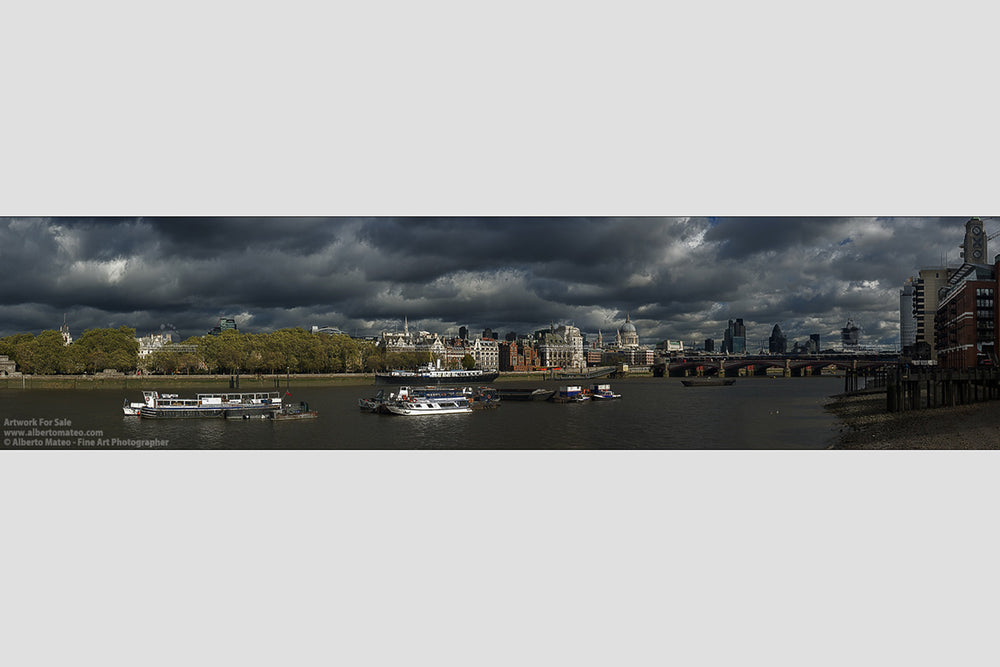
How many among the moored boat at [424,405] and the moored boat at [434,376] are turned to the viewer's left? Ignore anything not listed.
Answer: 2

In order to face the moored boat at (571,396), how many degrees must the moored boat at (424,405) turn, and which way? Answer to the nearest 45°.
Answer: approximately 135° to its right

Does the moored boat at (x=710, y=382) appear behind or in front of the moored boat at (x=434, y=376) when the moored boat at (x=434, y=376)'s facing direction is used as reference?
behind

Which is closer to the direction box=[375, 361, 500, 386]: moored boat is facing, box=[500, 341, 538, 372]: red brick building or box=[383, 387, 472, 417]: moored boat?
the moored boat

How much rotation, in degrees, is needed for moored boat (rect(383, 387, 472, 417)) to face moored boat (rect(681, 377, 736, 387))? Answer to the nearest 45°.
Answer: approximately 135° to its right

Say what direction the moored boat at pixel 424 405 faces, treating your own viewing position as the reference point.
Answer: facing to the left of the viewer

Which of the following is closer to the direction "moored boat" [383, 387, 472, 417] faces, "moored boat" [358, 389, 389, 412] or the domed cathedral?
the moored boat

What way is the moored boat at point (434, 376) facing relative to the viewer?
to the viewer's left

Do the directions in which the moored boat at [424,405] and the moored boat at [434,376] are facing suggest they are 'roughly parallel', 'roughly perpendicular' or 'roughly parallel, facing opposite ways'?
roughly parallel

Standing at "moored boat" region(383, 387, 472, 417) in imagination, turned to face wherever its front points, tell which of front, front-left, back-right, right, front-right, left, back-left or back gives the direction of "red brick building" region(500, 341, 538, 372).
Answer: back-right

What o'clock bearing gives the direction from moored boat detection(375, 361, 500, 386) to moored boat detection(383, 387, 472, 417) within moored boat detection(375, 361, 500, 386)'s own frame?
moored boat detection(383, 387, 472, 417) is roughly at 9 o'clock from moored boat detection(375, 361, 500, 386).
